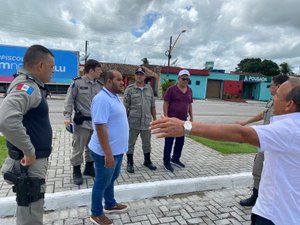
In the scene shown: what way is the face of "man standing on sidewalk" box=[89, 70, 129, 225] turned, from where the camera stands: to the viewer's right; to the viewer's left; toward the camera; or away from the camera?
to the viewer's right

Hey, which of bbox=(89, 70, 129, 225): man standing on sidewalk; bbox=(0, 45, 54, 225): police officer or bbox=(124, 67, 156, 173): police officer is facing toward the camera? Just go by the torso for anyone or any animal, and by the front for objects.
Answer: bbox=(124, 67, 156, 173): police officer

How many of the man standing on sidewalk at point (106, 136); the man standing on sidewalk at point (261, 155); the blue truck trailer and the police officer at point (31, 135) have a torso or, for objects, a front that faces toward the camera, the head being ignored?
0

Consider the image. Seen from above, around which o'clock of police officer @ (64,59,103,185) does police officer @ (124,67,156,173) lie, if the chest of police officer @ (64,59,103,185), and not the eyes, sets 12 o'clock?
police officer @ (124,67,156,173) is roughly at 10 o'clock from police officer @ (64,59,103,185).

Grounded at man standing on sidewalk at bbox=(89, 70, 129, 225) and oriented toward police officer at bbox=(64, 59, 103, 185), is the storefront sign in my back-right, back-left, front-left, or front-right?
front-right

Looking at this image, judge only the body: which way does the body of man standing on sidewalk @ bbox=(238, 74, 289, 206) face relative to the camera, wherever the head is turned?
to the viewer's left

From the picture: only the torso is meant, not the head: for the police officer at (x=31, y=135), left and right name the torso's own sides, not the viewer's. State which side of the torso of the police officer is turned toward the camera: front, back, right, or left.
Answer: right

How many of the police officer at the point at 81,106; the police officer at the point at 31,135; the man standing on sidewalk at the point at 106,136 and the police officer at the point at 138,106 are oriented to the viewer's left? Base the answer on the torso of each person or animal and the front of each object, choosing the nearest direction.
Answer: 0

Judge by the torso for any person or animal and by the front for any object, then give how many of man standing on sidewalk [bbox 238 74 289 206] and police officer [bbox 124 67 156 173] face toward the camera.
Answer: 1

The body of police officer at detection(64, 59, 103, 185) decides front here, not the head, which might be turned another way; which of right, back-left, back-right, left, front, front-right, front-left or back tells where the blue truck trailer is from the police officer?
back-left

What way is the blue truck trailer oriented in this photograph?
to the viewer's left

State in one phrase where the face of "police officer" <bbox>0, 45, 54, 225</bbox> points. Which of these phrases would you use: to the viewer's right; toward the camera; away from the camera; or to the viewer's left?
to the viewer's right

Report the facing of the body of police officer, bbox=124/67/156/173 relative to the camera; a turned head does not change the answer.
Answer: toward the camera

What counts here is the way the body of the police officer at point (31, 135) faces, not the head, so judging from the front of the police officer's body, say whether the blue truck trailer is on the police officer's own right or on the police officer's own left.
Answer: on the police officer's own left

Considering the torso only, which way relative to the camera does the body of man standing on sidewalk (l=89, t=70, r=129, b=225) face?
to the viewer's right

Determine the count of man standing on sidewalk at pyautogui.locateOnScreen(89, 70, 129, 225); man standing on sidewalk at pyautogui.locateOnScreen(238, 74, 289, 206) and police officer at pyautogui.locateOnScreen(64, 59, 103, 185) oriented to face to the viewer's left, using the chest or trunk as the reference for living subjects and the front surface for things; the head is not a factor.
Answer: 1
